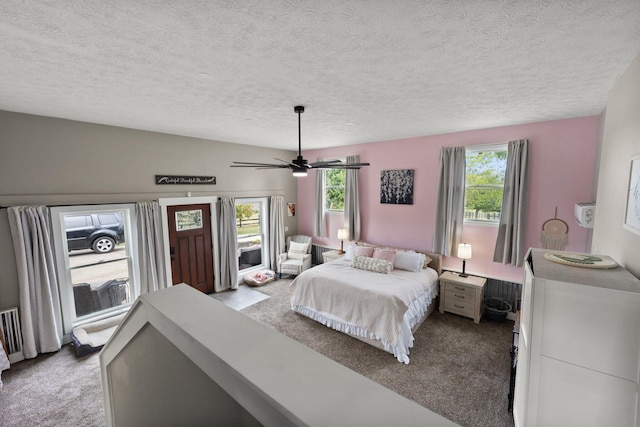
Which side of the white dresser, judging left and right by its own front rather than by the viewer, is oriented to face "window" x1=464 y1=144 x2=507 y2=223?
right

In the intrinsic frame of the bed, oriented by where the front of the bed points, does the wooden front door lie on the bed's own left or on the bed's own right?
on the bed's own right

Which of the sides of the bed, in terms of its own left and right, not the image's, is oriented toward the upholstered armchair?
right

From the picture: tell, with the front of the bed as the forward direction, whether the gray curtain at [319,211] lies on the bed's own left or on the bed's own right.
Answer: on the bed's own right

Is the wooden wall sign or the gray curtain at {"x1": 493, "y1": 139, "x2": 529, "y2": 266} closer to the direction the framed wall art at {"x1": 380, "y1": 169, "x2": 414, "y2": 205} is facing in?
the wooden wall sign

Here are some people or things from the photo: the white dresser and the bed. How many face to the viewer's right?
0

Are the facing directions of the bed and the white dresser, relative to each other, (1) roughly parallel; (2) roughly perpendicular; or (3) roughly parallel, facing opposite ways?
roughly perpendicular

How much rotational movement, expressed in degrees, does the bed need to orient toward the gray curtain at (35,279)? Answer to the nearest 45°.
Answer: approximately 45° to its right

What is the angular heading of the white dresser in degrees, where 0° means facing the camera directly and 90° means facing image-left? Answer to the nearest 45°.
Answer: approximately 90°

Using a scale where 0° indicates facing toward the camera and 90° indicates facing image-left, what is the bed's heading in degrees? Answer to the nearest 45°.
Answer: approximately 45°

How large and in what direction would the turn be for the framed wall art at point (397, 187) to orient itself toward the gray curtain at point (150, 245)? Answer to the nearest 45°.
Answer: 0° — it already faces it

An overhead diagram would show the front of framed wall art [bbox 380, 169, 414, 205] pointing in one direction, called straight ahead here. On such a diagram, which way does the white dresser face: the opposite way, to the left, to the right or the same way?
to the right

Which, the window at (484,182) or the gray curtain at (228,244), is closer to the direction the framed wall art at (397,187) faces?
the gray curtain
